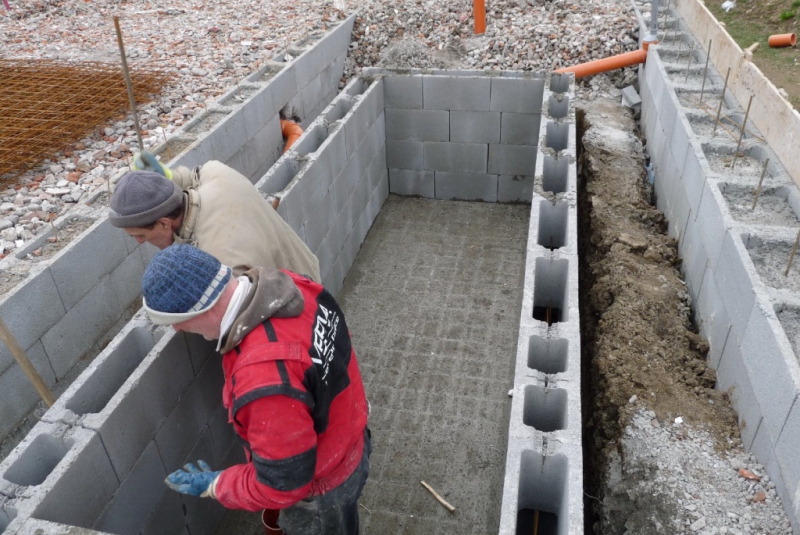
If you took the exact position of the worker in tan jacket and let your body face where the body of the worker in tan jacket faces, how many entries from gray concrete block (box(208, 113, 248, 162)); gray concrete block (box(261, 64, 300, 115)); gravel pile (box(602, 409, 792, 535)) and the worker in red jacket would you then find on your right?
2

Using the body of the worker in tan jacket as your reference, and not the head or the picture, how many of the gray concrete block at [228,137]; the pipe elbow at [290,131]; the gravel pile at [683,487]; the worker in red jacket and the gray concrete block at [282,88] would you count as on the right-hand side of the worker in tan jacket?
3

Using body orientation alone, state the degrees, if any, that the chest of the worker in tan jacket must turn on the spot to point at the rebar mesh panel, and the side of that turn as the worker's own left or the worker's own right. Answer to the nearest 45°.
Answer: approximately 90° to the worker's own right

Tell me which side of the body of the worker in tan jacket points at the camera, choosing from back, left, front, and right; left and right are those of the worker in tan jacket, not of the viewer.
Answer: left

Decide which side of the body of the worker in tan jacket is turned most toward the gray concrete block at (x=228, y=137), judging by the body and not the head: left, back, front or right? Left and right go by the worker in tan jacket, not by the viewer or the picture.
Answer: right

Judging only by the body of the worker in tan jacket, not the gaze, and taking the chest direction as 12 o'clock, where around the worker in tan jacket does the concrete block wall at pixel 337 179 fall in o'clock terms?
The concrete block wall is roughly at 4 o'clock from the worker in tan jacket.

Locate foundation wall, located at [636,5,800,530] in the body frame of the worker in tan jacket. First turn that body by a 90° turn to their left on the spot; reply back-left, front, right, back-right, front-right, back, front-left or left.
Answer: left

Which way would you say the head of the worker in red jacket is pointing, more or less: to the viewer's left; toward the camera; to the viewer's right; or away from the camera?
to the viewer's left

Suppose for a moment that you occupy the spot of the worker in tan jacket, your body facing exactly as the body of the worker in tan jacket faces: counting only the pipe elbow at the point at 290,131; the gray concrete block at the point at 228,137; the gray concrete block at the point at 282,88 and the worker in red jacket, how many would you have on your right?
3

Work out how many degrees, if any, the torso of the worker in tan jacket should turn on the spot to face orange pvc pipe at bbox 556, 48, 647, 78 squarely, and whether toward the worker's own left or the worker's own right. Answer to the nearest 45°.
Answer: approximately 135° to the worker's own right

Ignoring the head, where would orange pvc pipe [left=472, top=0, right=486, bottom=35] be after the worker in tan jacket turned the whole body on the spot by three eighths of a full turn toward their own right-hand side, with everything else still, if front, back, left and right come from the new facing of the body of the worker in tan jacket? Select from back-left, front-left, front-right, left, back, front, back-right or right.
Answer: front
